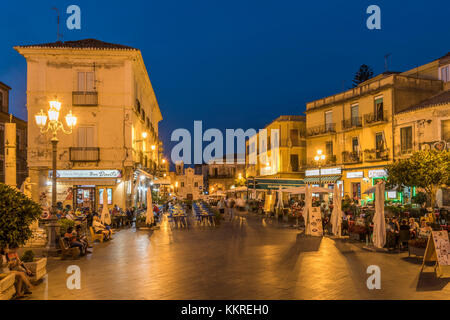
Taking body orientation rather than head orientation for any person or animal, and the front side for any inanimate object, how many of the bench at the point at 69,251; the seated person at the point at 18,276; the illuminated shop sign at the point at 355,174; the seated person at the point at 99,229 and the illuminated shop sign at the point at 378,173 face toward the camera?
2

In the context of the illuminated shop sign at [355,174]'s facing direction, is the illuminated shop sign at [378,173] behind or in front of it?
in front

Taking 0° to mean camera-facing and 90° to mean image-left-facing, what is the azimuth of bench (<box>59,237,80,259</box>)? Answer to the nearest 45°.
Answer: approximately 270°

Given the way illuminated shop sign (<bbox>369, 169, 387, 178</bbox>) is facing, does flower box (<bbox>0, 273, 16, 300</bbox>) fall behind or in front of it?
in front

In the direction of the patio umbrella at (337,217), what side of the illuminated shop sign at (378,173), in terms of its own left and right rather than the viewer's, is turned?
front

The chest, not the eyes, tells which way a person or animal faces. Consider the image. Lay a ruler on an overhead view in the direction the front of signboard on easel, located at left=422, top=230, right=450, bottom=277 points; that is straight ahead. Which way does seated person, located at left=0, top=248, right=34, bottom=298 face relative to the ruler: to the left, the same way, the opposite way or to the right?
to the left

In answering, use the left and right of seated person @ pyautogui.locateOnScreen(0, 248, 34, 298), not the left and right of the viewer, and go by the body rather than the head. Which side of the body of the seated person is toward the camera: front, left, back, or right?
right

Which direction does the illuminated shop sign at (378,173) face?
toward the camera

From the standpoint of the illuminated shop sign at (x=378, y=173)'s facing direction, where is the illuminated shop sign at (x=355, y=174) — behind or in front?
behind

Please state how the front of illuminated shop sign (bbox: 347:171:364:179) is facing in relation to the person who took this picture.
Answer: facing the viewer

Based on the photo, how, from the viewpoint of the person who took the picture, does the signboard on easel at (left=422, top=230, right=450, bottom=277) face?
facing the viewer and to the right of the viewer
